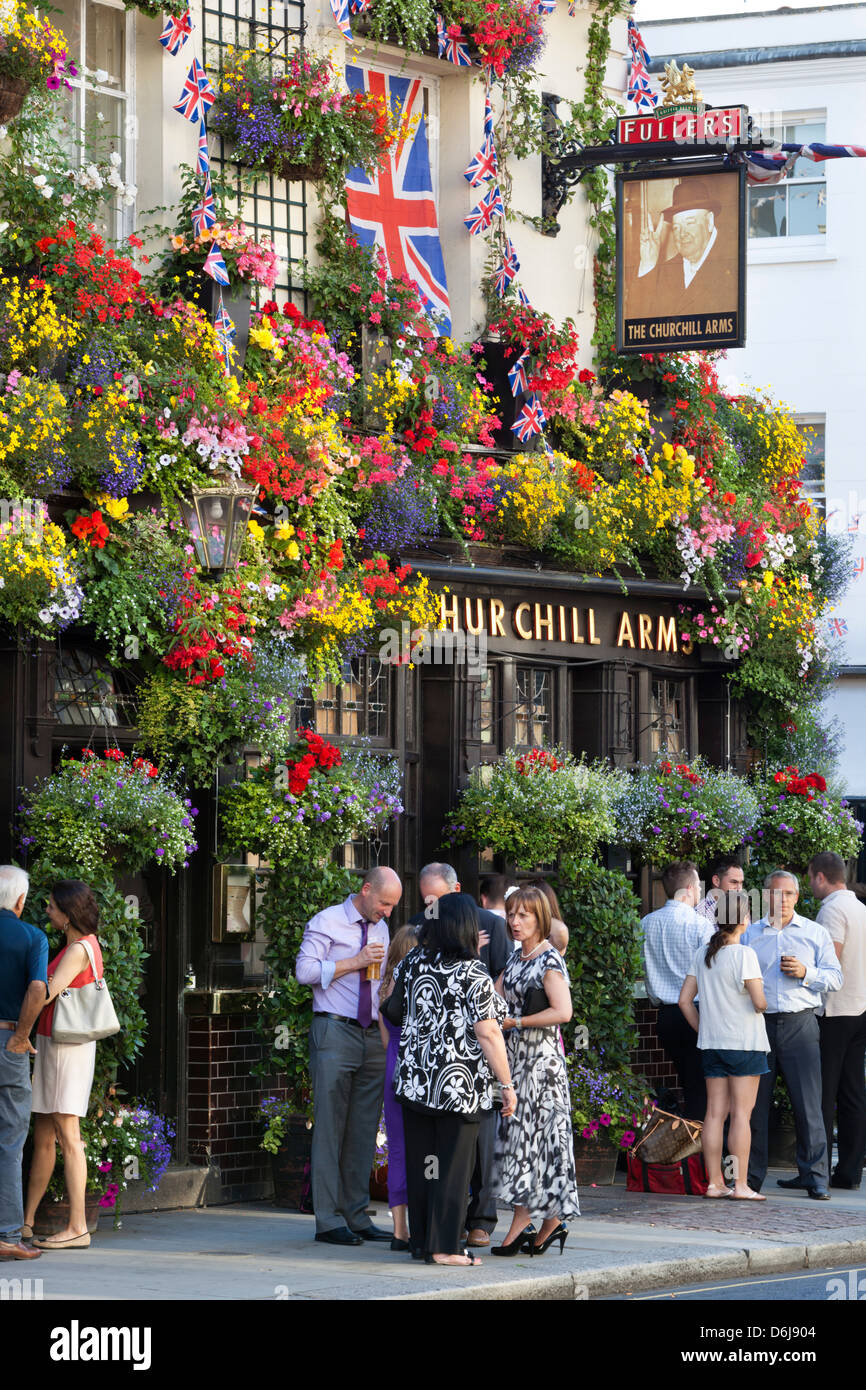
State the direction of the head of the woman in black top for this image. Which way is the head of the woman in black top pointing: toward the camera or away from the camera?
away from the camera

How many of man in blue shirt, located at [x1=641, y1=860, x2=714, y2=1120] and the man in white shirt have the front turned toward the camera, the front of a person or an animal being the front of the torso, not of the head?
0

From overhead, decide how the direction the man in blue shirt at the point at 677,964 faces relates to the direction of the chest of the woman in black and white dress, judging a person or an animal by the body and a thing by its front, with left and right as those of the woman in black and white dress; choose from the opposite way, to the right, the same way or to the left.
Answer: the opposite way

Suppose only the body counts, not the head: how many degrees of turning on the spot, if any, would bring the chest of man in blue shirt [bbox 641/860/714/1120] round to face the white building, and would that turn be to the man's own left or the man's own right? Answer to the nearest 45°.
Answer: approximately 45° to the man's own left

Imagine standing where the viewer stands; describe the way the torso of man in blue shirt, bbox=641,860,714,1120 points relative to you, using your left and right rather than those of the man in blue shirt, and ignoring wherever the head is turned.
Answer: facing away from the viewer and to the right of the viewer

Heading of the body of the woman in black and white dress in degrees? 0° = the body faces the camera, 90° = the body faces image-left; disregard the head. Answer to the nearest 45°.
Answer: approximately 45°

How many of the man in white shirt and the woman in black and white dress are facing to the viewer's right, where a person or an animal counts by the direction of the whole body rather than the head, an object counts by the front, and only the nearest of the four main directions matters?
0

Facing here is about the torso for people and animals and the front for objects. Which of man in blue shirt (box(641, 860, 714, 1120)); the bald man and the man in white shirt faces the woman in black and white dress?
the bald man

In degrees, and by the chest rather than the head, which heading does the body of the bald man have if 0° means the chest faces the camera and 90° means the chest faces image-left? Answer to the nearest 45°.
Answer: approximately 315°

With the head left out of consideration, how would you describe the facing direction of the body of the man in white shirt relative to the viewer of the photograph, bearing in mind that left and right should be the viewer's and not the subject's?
facing away from the viewer and to the left of the viewer
